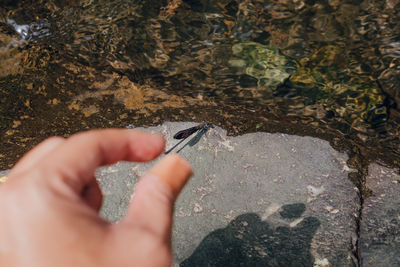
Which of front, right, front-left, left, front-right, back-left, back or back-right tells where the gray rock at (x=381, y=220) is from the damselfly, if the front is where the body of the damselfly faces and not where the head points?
right

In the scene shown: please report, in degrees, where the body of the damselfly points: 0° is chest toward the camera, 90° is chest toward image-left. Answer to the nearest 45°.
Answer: approximately 225°
